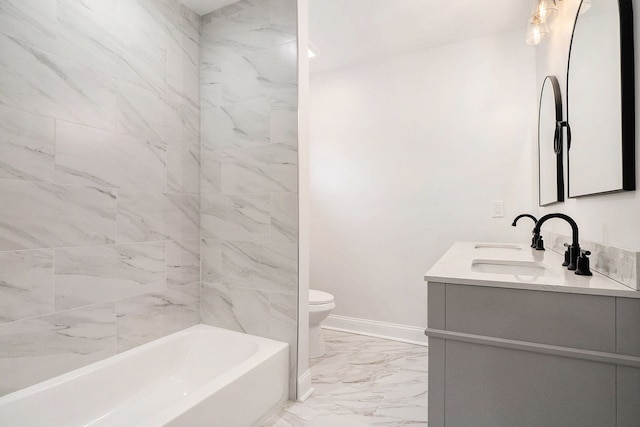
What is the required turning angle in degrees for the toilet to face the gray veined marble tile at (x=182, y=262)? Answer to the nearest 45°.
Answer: approximately 135° to its right
